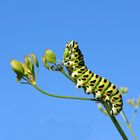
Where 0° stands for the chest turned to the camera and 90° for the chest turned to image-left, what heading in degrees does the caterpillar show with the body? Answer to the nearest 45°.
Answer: approximately 90°
